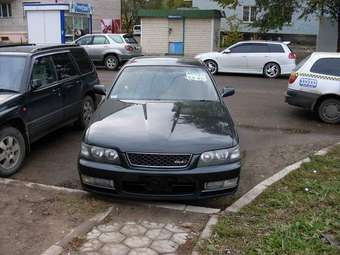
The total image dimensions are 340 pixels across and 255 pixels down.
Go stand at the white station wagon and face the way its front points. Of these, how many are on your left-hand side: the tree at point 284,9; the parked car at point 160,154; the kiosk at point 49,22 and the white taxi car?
2

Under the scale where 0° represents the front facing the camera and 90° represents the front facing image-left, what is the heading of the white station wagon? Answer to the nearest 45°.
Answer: approximately 90°

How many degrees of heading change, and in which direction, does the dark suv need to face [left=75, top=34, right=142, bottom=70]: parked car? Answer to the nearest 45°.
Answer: approximately 135° to its right

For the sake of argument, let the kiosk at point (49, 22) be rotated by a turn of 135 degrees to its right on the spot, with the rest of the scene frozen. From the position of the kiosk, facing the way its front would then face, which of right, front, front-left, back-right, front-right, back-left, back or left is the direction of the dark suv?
left

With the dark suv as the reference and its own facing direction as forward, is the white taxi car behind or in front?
behind

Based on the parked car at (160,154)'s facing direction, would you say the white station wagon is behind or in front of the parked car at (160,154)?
behind

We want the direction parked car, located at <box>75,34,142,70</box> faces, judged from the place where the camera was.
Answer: facing away from the viewer and to the left of the viewer
